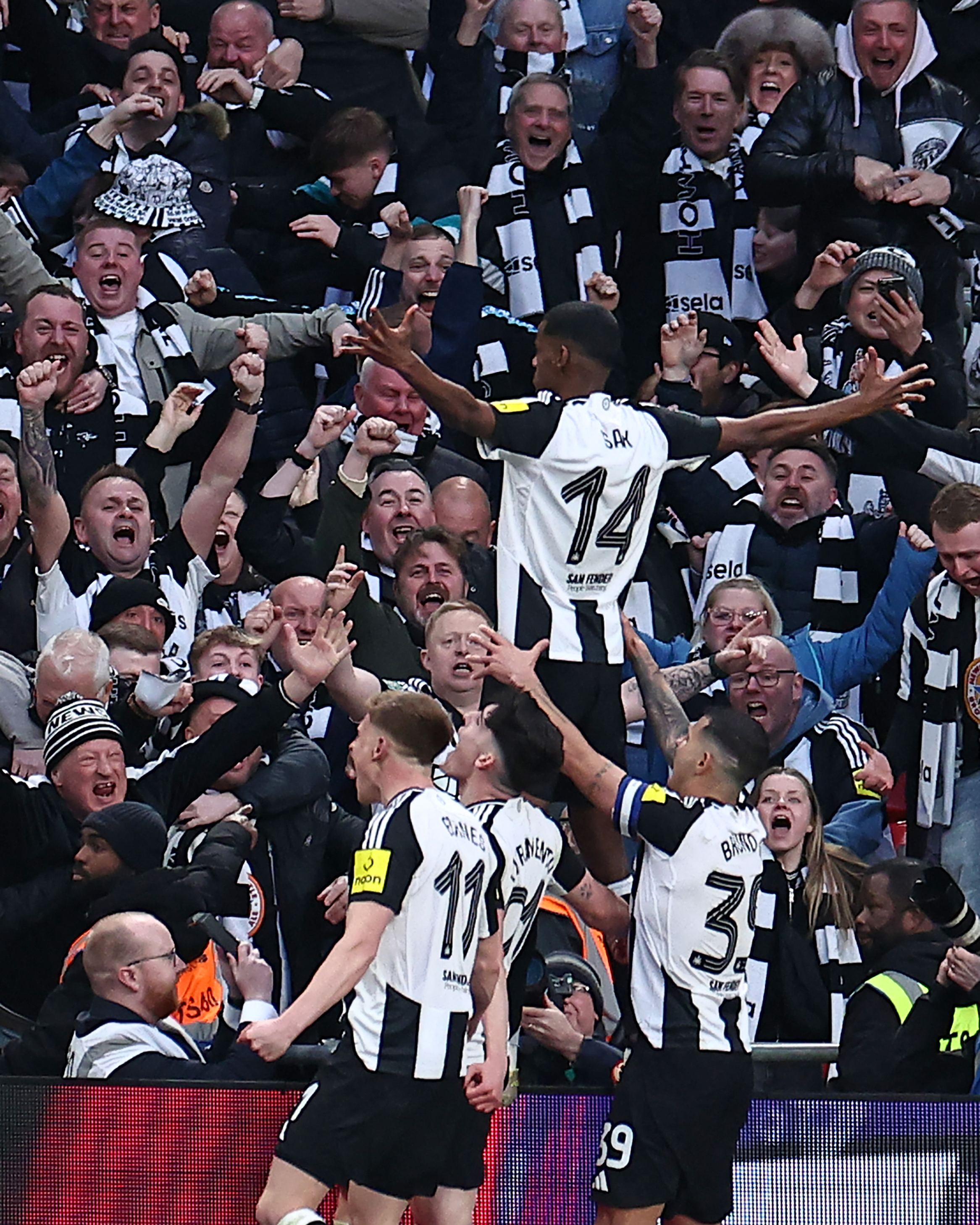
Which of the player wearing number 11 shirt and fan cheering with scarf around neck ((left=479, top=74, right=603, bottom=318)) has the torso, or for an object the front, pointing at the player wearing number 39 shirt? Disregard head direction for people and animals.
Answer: the fan cheering with scarf around neck

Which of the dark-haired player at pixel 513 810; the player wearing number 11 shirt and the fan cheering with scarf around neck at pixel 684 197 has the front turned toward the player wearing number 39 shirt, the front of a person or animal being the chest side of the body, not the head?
the fan cheering with scarf around neck

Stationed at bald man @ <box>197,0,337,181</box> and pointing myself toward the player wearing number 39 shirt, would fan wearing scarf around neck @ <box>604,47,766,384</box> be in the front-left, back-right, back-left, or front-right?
front-left

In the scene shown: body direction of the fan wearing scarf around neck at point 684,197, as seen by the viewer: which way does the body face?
toward the camera

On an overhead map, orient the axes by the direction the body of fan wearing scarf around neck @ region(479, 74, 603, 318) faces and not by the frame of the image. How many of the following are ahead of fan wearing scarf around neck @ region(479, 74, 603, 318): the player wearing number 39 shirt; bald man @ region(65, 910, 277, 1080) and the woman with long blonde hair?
3

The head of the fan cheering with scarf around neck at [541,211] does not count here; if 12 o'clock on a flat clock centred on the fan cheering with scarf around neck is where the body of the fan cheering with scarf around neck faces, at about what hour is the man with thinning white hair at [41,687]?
The man with thinning white hair is roughly at 1 o'clock from the fan cheering with scarf around neck.

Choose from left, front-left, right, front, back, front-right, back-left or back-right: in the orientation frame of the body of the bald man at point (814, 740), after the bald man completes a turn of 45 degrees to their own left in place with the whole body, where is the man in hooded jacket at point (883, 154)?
back

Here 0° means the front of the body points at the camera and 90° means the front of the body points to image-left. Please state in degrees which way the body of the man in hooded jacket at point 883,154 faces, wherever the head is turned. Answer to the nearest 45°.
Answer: approximately 0°

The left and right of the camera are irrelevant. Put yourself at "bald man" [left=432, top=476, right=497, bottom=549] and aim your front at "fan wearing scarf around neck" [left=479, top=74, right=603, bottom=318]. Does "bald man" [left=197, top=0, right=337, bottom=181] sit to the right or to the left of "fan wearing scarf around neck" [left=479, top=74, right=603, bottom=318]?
left

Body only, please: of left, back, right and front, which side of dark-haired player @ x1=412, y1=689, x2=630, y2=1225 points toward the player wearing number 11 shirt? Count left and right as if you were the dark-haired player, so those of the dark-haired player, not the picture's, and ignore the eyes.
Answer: left

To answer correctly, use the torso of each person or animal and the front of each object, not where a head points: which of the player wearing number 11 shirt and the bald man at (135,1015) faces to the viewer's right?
the bald man

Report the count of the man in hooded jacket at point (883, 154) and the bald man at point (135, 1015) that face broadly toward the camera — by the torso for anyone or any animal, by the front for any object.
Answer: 1

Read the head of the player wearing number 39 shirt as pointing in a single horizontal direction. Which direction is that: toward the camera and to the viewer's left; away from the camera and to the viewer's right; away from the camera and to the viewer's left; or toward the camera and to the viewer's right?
away from the camera and to the viewer's left

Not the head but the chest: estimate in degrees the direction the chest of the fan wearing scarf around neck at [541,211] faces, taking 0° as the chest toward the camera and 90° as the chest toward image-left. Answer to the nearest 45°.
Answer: approximately 0°

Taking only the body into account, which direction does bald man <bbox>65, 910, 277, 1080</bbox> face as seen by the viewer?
to the viewer's right
